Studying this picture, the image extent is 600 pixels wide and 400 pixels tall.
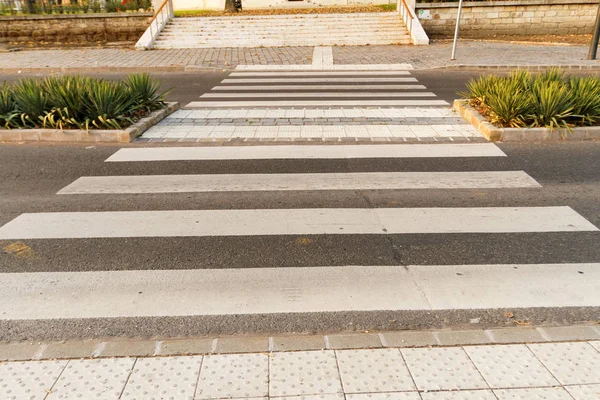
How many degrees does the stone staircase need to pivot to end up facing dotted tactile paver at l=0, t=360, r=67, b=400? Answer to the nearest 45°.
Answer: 0° — it already faces it

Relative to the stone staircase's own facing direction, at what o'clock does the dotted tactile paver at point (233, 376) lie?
The dotted tactile paver is roughly at 12 o'clock from the stone staircase.

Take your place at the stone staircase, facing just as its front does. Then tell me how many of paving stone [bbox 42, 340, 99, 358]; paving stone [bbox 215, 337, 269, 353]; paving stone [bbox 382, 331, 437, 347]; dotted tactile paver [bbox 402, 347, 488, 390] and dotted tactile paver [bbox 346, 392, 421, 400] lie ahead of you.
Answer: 5

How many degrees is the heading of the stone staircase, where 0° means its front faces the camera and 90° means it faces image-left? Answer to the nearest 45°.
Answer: approximately 0°

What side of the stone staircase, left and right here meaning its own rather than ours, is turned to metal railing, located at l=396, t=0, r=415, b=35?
left

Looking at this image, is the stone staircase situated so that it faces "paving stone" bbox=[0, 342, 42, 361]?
yes

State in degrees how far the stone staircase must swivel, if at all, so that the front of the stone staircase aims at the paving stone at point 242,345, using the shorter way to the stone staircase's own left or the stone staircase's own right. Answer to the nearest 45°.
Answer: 0° — it already faces it

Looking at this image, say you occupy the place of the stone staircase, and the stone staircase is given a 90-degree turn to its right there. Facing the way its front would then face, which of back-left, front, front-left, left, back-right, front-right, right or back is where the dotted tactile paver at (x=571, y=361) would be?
left

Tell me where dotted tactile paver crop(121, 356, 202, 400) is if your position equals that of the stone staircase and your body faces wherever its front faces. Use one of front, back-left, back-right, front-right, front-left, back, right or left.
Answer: front

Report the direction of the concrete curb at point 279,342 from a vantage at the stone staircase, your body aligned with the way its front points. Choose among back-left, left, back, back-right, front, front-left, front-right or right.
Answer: front

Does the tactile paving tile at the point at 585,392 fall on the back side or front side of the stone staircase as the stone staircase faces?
on the front side

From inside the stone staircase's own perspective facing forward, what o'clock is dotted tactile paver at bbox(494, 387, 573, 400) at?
The dotted tactile paver is roughly at 12 o'clock from the stone staircase.

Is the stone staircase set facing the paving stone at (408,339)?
yes

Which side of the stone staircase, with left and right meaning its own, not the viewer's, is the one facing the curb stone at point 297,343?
front

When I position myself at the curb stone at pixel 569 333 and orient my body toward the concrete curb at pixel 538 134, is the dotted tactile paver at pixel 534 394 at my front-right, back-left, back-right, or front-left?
back-left

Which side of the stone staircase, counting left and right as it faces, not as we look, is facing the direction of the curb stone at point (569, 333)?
front

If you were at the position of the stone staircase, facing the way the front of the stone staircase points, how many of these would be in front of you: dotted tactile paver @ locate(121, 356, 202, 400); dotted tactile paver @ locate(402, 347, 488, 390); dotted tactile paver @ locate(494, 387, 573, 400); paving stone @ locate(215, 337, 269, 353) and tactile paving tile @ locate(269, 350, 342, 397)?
5

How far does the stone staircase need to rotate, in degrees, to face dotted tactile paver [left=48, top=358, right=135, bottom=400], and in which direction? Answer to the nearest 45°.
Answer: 0° — it already faces it

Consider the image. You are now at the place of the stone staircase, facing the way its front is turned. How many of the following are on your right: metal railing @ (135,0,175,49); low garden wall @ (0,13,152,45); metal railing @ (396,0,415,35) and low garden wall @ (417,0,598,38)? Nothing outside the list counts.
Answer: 2

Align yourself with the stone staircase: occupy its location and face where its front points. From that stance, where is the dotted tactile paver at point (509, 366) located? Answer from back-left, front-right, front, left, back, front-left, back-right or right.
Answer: front

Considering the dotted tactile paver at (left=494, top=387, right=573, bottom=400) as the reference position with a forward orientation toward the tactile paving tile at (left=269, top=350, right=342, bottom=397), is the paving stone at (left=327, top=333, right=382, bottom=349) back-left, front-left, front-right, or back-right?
front-right

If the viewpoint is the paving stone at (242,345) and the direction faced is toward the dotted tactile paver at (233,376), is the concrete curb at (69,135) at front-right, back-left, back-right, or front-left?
back-right
